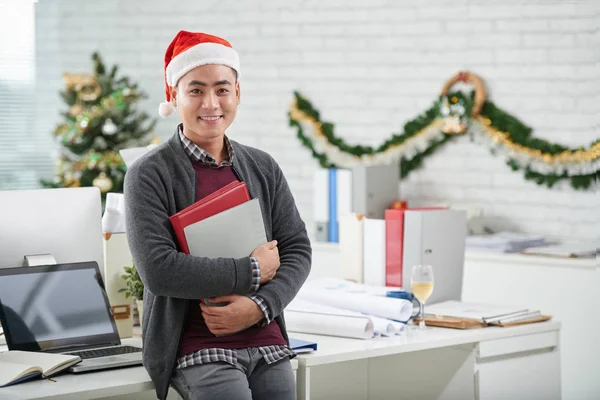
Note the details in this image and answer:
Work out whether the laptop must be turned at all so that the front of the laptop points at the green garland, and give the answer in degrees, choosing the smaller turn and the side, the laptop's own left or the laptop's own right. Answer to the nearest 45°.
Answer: approximately 90° to the laptop's own left

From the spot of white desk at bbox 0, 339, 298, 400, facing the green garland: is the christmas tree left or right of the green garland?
left

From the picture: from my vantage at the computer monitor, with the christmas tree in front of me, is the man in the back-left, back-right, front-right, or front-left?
back-right

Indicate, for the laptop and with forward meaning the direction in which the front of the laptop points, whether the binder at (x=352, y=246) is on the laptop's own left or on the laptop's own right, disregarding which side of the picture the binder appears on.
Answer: on the laptop's own left

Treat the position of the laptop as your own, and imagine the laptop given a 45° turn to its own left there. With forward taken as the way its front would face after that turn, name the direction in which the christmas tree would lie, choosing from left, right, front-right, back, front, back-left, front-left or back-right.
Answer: left

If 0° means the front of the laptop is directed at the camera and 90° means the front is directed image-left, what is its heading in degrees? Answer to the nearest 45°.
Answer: approximately 315°

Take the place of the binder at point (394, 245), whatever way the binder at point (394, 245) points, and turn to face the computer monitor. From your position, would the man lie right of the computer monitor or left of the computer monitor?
left
